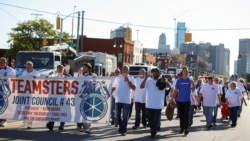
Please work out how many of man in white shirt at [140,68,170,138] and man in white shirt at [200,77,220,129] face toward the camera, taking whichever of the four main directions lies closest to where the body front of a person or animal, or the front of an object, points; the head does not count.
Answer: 2

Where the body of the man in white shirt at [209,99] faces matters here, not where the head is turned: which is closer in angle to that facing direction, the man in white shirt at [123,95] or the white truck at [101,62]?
the man in white shirt

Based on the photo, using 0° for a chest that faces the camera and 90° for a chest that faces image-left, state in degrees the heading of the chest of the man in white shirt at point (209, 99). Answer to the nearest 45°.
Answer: approximately 0°

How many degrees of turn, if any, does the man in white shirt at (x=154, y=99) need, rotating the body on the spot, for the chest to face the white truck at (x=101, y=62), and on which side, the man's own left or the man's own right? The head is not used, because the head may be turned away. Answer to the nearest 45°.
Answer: approximately 180°

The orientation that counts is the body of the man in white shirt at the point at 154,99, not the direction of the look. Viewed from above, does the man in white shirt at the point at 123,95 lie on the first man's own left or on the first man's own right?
on the first man's own right

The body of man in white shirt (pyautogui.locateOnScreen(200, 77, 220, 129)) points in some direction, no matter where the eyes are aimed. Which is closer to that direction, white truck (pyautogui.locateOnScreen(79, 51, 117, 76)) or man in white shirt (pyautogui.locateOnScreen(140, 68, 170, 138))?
the man in white shirt

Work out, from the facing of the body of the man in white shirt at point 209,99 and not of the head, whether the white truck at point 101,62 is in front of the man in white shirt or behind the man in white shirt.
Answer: behind

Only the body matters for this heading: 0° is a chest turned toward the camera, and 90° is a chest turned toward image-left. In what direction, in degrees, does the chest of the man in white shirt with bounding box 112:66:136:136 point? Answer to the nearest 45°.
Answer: approximately 0°

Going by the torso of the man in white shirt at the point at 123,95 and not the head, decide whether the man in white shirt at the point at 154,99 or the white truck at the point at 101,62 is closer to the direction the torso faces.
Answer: the man in white shirt
